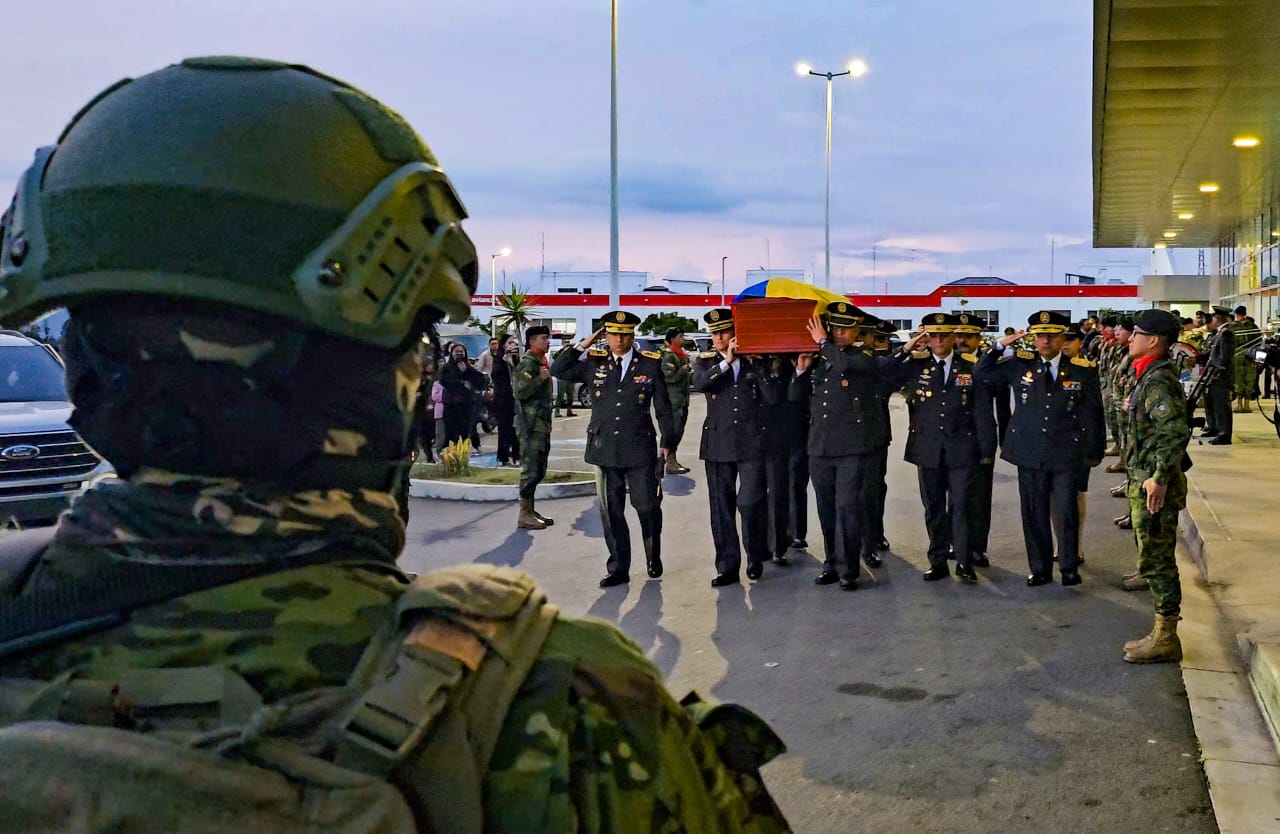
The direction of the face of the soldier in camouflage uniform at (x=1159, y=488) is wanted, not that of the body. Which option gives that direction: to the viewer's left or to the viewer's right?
to the viewer's left

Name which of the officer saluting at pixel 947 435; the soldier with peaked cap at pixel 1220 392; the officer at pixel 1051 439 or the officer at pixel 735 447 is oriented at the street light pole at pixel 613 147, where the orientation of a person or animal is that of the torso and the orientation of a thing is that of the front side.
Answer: the soldier with peaked cap

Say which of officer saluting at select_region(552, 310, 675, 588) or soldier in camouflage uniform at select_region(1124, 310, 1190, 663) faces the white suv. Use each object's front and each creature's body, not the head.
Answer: the soldier in camouflage uniform

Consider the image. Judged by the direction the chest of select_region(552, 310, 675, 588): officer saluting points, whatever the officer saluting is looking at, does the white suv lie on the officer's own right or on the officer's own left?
on the officer's own right

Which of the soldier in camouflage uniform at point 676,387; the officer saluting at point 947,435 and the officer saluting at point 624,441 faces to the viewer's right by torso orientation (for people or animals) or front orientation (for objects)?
the soldier in camouflage uniform

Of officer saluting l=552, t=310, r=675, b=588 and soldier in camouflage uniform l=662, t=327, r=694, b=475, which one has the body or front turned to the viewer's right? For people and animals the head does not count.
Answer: the soldier in camouflage uniform

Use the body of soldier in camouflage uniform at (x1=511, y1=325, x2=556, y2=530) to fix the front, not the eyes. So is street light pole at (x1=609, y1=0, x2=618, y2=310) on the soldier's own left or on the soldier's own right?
on the soldier's own left
